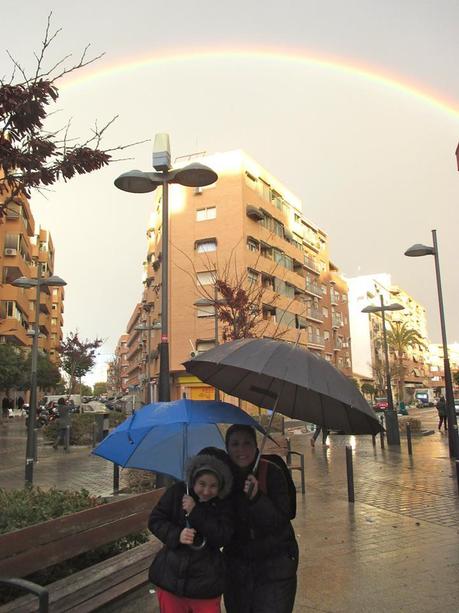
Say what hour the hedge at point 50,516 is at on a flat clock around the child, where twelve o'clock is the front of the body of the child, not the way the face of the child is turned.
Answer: The hedge is roughly at 5 o'clock from the child.

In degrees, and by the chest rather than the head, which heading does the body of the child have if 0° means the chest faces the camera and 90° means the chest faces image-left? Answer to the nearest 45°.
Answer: approximately 0°

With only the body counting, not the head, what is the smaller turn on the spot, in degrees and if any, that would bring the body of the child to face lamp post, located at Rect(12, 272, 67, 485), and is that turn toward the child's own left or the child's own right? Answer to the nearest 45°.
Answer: approximately 180°

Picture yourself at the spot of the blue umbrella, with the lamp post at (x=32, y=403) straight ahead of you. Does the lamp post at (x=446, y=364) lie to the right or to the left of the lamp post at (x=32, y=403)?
right

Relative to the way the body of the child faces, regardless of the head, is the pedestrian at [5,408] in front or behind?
behind

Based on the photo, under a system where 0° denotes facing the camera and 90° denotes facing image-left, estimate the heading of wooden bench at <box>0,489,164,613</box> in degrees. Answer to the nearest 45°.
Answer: approximately 315°

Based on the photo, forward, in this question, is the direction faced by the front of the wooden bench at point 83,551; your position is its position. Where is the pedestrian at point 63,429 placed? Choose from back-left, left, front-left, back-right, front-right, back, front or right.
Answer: back-left

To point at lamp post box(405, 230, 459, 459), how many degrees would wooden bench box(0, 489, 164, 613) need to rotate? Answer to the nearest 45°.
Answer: approximately 90° to its left
